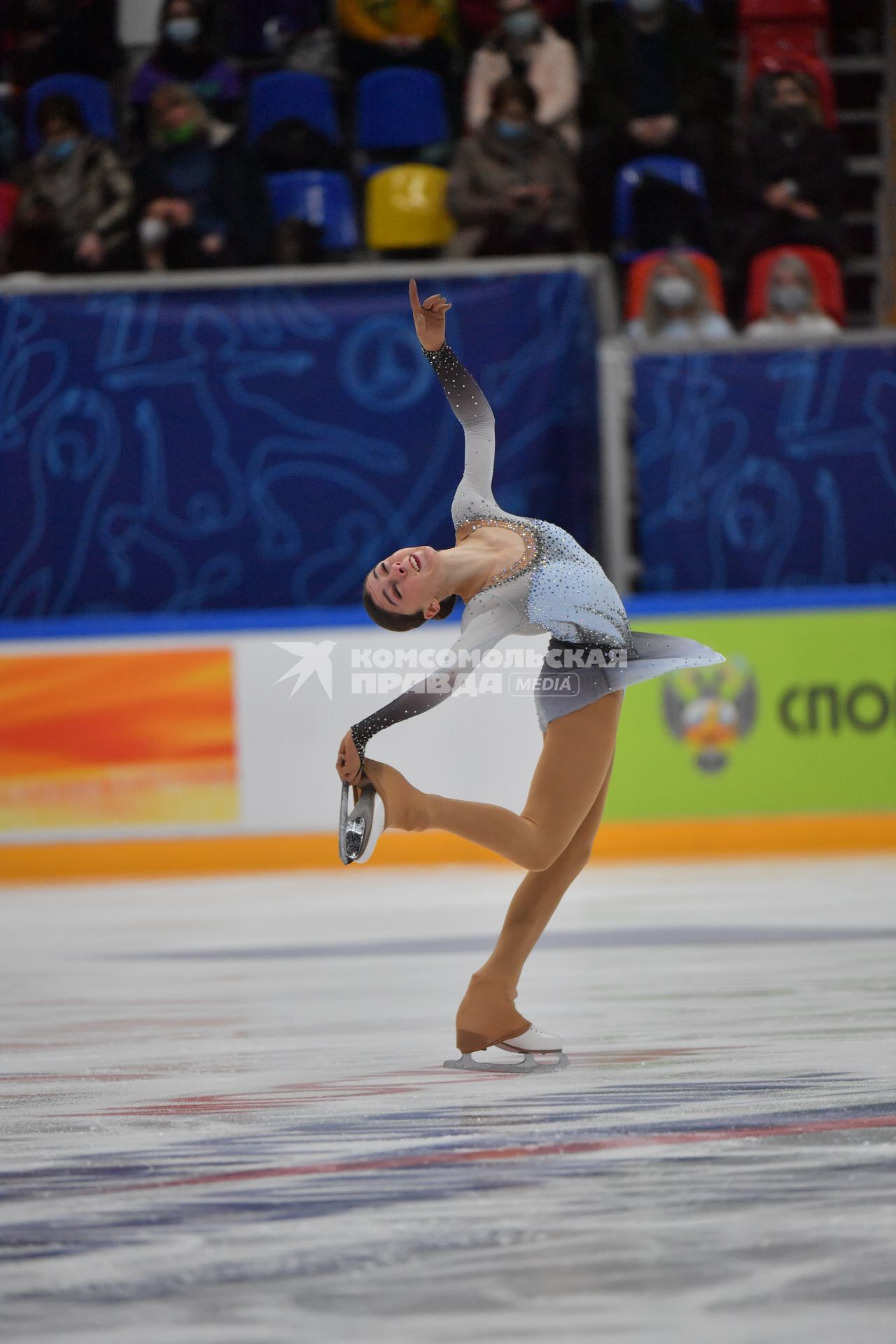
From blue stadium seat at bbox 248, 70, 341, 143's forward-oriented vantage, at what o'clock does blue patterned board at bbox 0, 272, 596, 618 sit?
The blue patterned board is roughly at 12 o'clock from the blue stadium seat.

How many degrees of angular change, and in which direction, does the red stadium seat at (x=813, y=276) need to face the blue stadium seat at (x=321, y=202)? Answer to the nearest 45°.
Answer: approximately 90° to its right

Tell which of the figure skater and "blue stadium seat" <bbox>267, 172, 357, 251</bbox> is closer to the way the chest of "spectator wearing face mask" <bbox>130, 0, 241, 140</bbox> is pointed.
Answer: the figure skater

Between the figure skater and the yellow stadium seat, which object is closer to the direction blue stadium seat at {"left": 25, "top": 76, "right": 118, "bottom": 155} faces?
the figure skater

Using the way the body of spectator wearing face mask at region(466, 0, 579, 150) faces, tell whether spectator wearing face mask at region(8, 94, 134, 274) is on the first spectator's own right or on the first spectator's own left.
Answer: on the first spectator's own right
